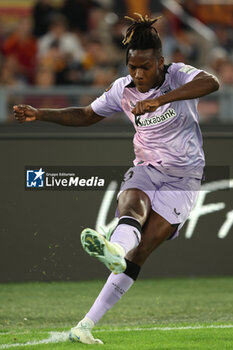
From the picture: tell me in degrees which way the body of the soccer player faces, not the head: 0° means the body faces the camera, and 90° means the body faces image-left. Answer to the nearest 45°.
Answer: approximately 45°
